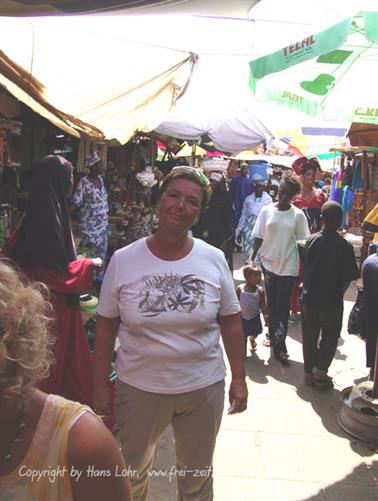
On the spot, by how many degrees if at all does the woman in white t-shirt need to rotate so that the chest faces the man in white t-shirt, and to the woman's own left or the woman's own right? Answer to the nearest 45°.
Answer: approximately 180°

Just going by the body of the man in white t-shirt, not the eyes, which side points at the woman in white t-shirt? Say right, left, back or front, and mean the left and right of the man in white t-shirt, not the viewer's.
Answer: front

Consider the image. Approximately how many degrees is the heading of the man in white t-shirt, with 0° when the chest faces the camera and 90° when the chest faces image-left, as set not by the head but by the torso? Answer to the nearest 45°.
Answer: approximately 0°

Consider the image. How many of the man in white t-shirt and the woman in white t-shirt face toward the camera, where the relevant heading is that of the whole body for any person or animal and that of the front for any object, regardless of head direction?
2

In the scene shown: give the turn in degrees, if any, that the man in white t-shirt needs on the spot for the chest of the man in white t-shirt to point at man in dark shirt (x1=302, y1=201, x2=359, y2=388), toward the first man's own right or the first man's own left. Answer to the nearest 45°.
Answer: approximately 45° to the first man's own left

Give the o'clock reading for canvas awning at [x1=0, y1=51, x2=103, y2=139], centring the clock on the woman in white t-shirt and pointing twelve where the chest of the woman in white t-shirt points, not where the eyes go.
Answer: The canvas awning is roughly at 5 o'clock from the woman in white t-shirt.

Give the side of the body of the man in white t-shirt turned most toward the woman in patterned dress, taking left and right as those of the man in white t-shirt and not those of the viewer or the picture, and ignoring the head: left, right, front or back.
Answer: right

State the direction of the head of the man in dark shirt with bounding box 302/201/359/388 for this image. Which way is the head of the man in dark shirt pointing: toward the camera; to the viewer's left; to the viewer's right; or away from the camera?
away from the camera

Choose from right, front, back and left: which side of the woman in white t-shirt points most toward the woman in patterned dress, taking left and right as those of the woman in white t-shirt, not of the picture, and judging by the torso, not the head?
back

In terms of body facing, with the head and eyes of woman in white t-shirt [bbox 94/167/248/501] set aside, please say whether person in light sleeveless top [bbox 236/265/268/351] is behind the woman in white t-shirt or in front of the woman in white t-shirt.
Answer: behind

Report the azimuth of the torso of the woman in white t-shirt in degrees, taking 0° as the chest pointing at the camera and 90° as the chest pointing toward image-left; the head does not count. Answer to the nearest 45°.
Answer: approximately 0°
